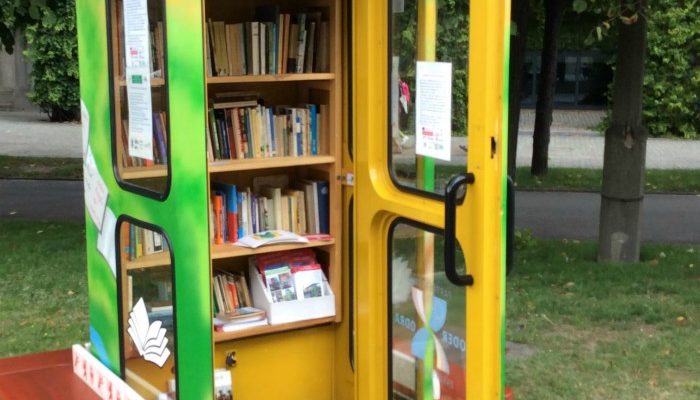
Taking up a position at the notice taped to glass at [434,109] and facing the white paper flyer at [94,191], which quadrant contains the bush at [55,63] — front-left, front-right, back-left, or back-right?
front-right

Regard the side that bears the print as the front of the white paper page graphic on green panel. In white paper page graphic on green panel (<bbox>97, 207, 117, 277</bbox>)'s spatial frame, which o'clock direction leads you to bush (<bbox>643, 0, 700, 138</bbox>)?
The bush is roughly at 6 o'clock from the white paper page graphic on green panel.

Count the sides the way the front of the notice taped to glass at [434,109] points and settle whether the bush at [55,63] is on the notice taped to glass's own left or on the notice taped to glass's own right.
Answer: on the notice taped to glass's own right

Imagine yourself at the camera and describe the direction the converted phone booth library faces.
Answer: facing the viewer and to the right of the viewer

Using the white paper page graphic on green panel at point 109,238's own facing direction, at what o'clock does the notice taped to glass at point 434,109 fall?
The notice taped to glass is roughly at 9 o'clock from the white paper page graphic on green panel.

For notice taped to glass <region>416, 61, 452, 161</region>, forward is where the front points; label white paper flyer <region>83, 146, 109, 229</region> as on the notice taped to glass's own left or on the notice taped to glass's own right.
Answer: on the notice taped to glass's own right

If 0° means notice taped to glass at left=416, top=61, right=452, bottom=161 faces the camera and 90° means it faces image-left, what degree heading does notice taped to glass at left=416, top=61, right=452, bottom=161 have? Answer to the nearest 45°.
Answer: approximately 45°

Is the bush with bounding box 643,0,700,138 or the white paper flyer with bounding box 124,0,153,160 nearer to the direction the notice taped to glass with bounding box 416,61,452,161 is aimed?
the white paper flyer

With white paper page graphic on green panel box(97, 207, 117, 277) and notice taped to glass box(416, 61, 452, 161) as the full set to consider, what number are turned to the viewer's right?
0

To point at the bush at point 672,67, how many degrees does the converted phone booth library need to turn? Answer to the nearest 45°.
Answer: approximately 90° to its left

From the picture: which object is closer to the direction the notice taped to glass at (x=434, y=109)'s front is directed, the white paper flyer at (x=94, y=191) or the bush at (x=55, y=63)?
the white paper flyer

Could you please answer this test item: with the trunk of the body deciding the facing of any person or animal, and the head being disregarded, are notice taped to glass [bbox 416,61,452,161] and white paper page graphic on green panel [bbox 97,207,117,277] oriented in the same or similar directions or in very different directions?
same or similar directions
